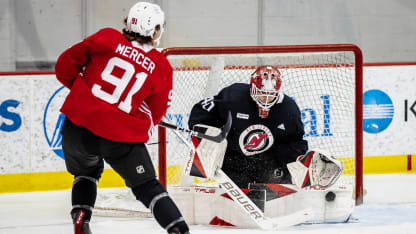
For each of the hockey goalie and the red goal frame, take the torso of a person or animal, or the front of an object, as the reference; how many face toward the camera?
2

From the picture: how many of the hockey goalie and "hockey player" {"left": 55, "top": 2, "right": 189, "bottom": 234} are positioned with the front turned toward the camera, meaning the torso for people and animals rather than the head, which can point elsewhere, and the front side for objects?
1

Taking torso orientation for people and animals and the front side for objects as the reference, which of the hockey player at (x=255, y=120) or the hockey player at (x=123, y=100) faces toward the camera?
the hockey player at (x=255, y=120)

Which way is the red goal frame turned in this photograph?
toward the camera

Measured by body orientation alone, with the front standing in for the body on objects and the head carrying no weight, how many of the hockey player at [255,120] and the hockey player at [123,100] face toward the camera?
1

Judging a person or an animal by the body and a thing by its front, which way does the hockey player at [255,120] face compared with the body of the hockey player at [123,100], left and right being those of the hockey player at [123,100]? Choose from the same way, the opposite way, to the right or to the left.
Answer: the opposite way

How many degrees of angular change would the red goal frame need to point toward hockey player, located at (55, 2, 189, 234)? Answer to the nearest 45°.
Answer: approximately 45° to its right

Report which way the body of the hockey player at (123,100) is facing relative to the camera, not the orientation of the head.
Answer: away from the camera

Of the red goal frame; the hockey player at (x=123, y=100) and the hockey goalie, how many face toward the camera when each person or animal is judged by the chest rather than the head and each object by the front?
2

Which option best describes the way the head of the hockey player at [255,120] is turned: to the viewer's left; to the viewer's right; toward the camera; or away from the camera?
toward the camera

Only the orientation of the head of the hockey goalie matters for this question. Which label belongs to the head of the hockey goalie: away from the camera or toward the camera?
toward the camera

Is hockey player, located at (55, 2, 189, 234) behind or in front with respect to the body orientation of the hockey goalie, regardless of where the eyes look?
in front

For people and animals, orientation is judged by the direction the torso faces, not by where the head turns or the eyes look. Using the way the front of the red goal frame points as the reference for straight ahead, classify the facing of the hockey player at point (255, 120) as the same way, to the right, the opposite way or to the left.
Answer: the same way

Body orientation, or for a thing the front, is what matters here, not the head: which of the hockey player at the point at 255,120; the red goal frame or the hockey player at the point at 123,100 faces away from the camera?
the hockey player at the point at 123,100

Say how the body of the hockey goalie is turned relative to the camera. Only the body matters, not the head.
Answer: toward the camera

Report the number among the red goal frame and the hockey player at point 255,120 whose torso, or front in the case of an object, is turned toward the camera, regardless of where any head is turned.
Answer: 2
